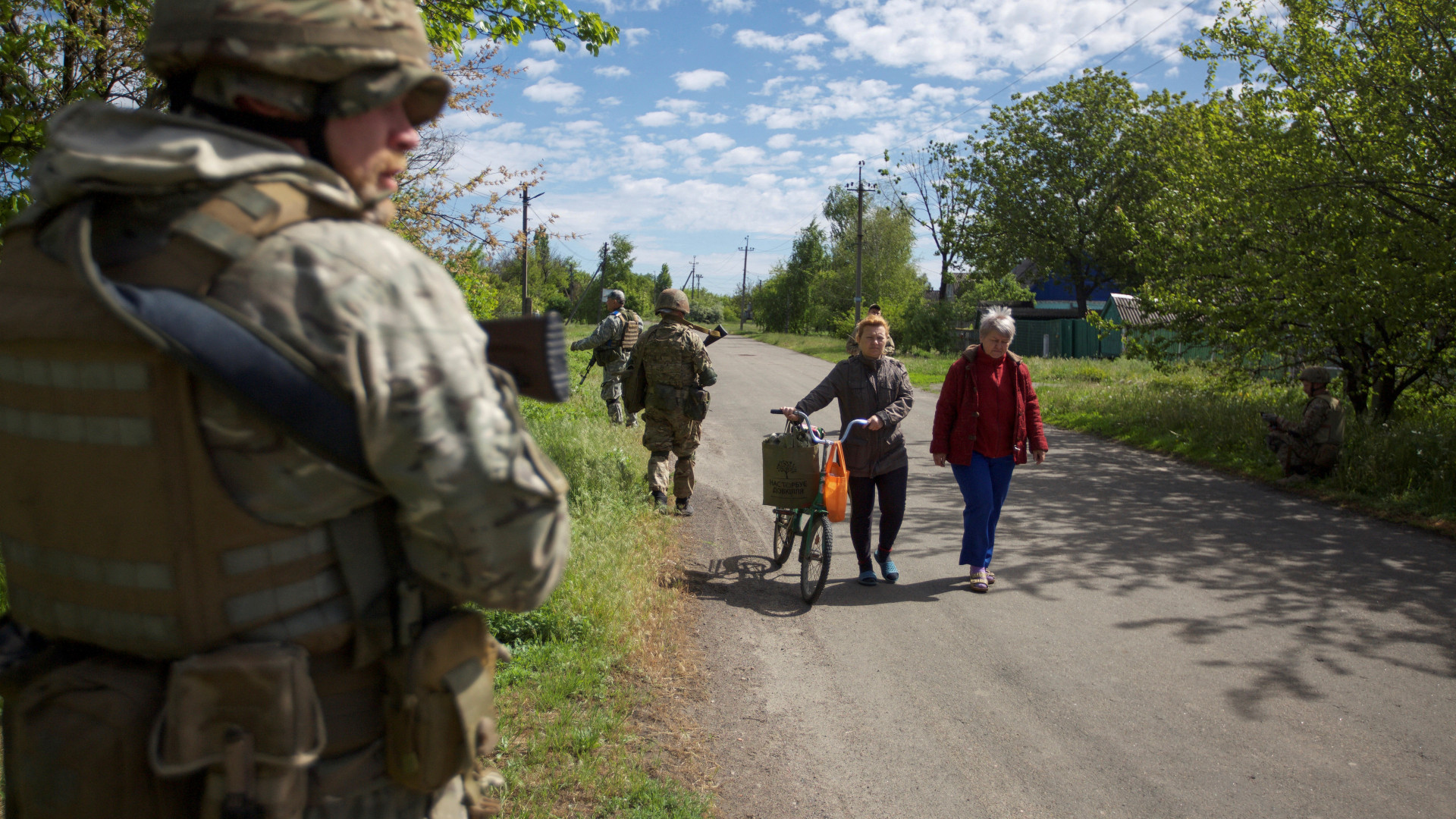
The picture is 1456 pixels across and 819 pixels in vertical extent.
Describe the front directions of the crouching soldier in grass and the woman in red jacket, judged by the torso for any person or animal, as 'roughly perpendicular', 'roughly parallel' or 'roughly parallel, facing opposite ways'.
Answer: roughly perpendicular

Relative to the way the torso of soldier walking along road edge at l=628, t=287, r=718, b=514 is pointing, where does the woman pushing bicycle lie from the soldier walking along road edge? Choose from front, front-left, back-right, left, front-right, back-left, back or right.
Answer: back-right

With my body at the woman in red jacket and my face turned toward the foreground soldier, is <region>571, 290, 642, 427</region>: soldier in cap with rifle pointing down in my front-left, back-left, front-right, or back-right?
back-right

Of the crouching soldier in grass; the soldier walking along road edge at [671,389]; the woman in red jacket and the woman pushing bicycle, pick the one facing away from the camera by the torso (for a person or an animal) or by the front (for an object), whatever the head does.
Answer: the soldier walking along road edge

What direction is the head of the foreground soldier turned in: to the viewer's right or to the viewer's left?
to the viewer's right

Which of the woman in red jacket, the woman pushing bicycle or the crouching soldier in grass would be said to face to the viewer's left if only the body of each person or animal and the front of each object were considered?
the crouching soldier in grass

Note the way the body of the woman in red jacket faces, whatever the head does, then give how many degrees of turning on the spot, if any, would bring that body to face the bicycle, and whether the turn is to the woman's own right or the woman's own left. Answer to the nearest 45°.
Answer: approximately 45° to the woman's own right

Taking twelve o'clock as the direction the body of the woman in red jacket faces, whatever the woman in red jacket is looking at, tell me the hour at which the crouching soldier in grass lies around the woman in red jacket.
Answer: The crouching soldier in grass is roughly at 7 o'clock from the woman in red jacket.

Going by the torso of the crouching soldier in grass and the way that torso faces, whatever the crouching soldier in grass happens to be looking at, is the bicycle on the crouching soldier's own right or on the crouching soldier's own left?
on the crouching soldier's own left

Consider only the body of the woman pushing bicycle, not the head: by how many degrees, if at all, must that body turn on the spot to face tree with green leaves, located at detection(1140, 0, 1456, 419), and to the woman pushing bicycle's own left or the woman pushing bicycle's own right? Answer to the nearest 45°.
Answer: approximately 135° to the woman pushing bicycle's own left

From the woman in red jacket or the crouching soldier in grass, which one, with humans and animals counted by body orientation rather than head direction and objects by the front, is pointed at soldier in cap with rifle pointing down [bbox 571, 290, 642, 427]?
the crouching soldier in grass

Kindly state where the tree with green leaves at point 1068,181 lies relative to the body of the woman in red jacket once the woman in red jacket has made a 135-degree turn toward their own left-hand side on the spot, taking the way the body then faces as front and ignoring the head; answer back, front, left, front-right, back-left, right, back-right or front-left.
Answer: front-left

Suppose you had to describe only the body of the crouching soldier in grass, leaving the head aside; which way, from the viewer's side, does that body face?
to the viewer's left

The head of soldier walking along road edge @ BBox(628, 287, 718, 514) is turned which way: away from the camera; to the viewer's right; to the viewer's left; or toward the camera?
away from the camera
